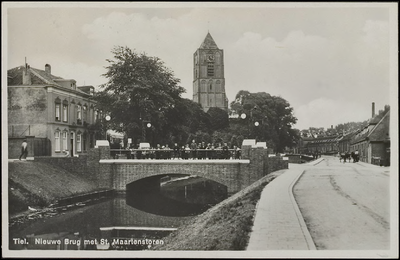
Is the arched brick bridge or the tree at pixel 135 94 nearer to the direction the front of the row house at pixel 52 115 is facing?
the arched brick bridge

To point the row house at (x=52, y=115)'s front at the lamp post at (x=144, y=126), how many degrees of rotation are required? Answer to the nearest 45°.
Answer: approximately 45° to its left

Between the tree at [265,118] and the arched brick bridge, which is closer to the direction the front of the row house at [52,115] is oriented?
the arched brick bridge

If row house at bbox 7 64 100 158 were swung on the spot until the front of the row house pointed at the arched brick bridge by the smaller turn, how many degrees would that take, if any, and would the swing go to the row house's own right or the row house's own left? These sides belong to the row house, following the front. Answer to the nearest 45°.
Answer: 0° — it already faces it

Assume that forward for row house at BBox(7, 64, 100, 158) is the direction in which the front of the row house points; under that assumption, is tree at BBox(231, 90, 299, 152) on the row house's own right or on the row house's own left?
on the row house's own left

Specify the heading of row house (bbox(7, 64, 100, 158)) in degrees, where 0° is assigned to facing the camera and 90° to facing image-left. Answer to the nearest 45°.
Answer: approximately 315°
